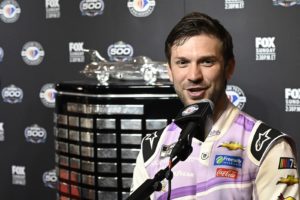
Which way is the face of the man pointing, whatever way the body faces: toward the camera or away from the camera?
toward the camera

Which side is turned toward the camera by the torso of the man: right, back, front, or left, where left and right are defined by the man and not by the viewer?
front
